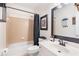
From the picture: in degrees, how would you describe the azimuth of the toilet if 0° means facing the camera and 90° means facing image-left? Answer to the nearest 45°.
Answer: approximately 45°
